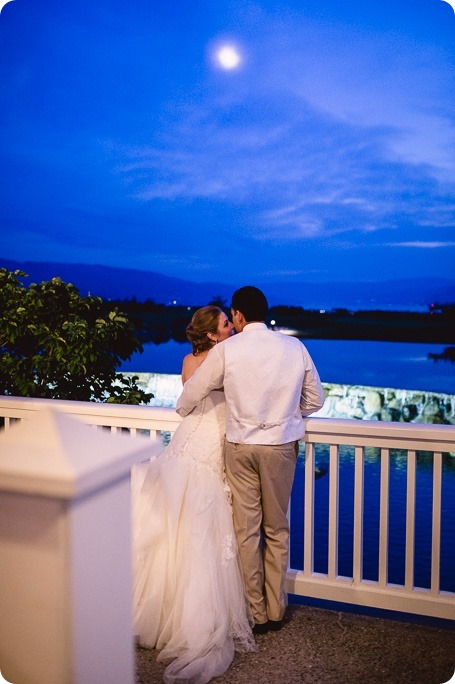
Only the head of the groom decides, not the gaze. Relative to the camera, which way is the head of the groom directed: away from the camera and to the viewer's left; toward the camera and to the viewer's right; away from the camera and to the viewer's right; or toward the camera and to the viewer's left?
away from the camera and to the viewer's left

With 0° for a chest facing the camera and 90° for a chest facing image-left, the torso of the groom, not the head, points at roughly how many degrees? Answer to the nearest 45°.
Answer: approximately 180°

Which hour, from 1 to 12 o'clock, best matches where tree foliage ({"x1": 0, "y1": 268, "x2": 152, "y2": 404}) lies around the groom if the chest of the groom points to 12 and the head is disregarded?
The tree foliage is roughly at 11 o'clock from the groom.
